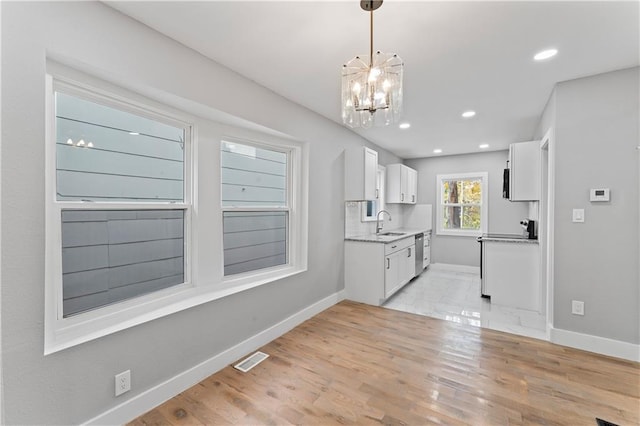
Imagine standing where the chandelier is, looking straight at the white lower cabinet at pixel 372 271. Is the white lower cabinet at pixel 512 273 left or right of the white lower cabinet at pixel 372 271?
right

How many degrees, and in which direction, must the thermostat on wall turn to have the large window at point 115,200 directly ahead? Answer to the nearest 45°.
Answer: approximately 45° to its right

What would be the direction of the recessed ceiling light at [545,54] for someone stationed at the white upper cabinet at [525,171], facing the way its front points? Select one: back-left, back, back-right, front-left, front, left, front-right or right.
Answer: left

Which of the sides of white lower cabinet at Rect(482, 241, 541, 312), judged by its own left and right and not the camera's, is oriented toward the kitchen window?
right

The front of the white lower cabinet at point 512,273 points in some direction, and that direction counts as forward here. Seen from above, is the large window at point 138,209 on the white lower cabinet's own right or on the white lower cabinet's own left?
on the white lower cabinet's own left

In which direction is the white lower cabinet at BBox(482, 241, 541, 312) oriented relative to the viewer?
to the viewer's left

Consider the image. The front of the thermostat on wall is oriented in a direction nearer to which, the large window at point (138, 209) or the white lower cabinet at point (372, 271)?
the large window

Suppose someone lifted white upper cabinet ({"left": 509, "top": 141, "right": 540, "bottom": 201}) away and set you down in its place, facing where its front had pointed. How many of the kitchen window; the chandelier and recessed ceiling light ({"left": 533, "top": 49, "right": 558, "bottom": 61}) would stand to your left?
2

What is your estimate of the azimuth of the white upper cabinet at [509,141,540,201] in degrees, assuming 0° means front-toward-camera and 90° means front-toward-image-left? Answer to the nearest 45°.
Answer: approximately 90°

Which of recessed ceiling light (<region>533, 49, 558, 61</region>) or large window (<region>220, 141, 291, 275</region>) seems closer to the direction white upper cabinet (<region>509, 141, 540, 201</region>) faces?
the large window
